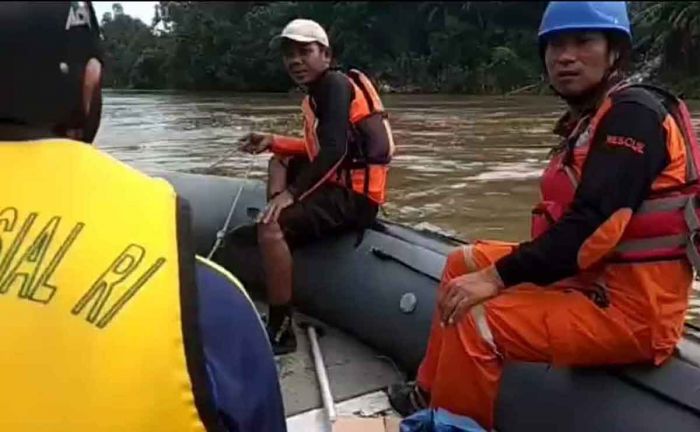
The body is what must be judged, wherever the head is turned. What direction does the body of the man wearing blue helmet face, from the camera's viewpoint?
to the viewer's left

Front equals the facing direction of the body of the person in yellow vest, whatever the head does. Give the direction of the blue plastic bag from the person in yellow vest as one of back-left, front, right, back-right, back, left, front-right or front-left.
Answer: front-right

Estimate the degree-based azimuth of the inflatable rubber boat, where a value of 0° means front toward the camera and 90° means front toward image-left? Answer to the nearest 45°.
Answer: approximately 135°

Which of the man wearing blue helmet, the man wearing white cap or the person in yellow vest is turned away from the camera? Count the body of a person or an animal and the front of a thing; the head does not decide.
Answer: the person in yellow vest

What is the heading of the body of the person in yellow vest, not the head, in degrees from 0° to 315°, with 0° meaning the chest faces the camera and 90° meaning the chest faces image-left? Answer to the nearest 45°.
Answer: approximately 180°
